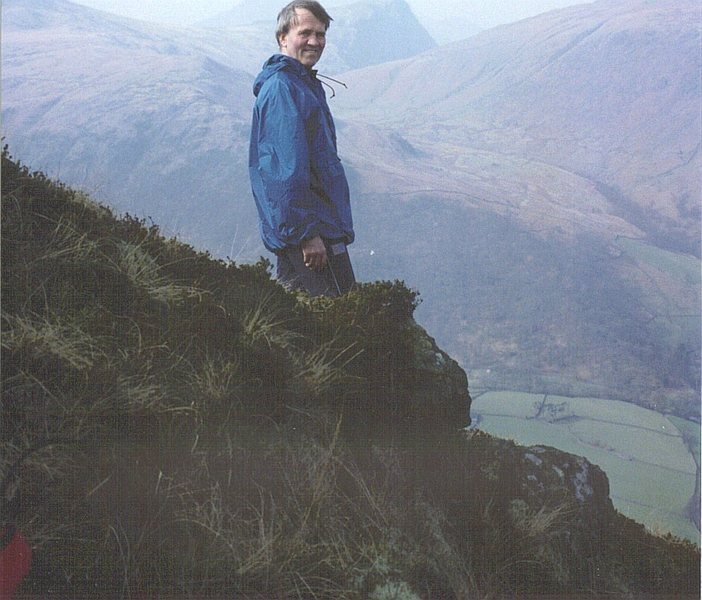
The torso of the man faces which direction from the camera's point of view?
to the viewer's right
